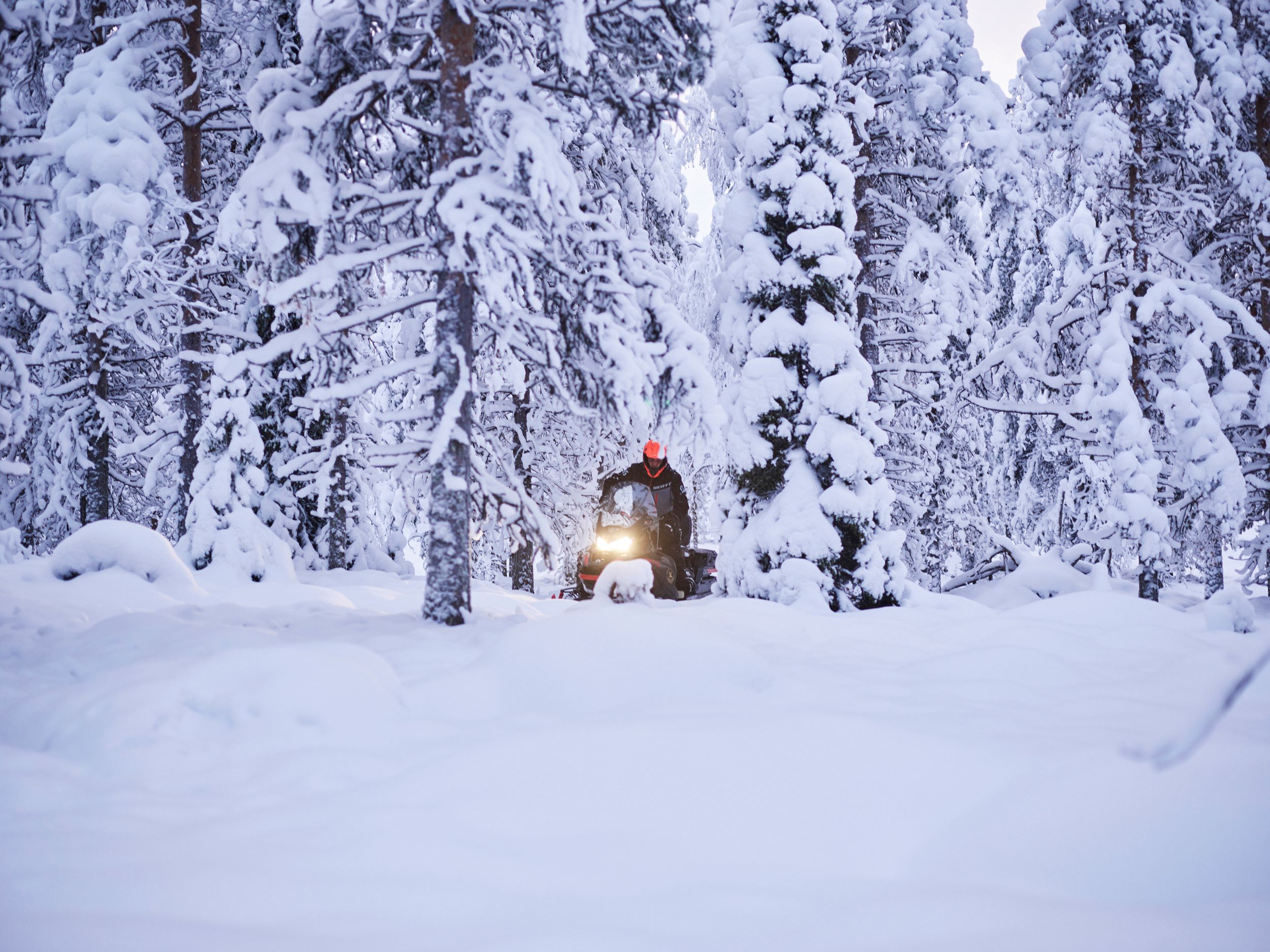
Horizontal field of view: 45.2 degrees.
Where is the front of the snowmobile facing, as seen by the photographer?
facing the viewer and to the left of the viewer

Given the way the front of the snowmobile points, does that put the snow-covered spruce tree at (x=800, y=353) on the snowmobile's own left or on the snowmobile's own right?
on the snowmobile's own left

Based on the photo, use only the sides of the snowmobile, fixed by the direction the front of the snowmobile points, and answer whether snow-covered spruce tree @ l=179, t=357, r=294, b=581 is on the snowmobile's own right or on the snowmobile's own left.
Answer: on the snowmobile's own right

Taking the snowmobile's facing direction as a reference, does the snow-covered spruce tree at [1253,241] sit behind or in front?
behind

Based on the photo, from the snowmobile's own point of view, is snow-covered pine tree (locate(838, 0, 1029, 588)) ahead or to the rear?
to the rear

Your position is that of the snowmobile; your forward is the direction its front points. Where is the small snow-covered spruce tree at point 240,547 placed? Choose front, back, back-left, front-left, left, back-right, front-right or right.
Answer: front-right

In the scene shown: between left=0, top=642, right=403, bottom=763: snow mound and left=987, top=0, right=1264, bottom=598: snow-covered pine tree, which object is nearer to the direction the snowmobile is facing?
the snow mound
